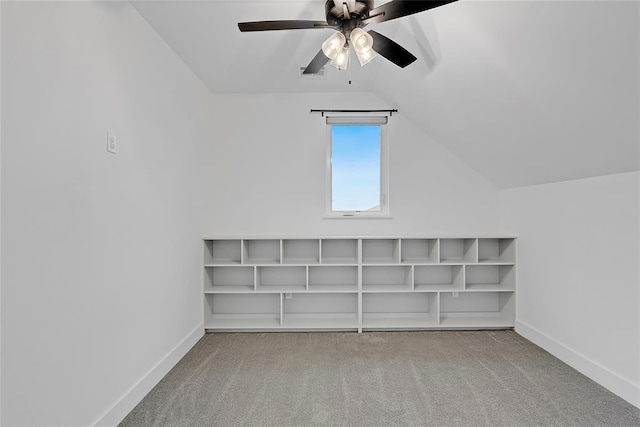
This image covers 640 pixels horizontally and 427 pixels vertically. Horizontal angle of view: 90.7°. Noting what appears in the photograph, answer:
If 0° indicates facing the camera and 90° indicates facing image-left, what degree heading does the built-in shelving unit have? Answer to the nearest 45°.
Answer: approximately 0°

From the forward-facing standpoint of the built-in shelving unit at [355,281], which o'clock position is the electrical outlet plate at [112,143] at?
The electrical outlet plate is roughly at 1 o'clock from the built-in shelving unit.

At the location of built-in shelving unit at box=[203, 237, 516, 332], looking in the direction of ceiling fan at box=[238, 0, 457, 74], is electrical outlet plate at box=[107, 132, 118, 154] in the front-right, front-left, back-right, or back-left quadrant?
front-right

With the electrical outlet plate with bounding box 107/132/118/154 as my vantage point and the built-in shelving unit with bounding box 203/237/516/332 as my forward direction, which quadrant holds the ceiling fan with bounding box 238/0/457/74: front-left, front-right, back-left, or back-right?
front-right

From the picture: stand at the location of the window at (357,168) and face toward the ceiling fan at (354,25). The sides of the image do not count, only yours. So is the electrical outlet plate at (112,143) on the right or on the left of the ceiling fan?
right

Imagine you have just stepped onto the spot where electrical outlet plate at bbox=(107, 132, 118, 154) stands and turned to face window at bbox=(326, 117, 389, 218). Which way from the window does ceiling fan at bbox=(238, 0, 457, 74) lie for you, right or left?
right
